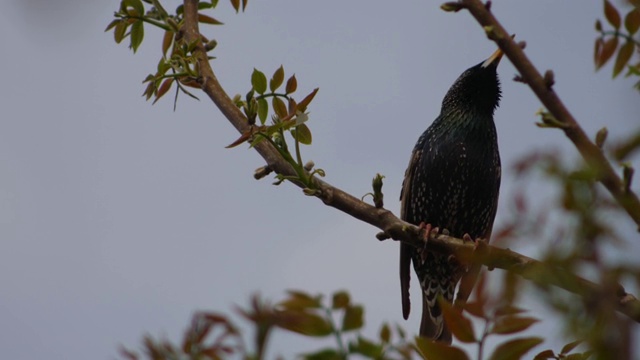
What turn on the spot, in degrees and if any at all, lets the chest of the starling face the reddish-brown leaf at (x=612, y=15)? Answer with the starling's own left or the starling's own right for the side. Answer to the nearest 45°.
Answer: approximately 45° to the starling's own right

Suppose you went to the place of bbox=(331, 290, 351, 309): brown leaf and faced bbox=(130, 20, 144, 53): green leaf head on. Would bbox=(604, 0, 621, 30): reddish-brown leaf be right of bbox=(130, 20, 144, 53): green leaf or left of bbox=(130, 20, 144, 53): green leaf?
right
